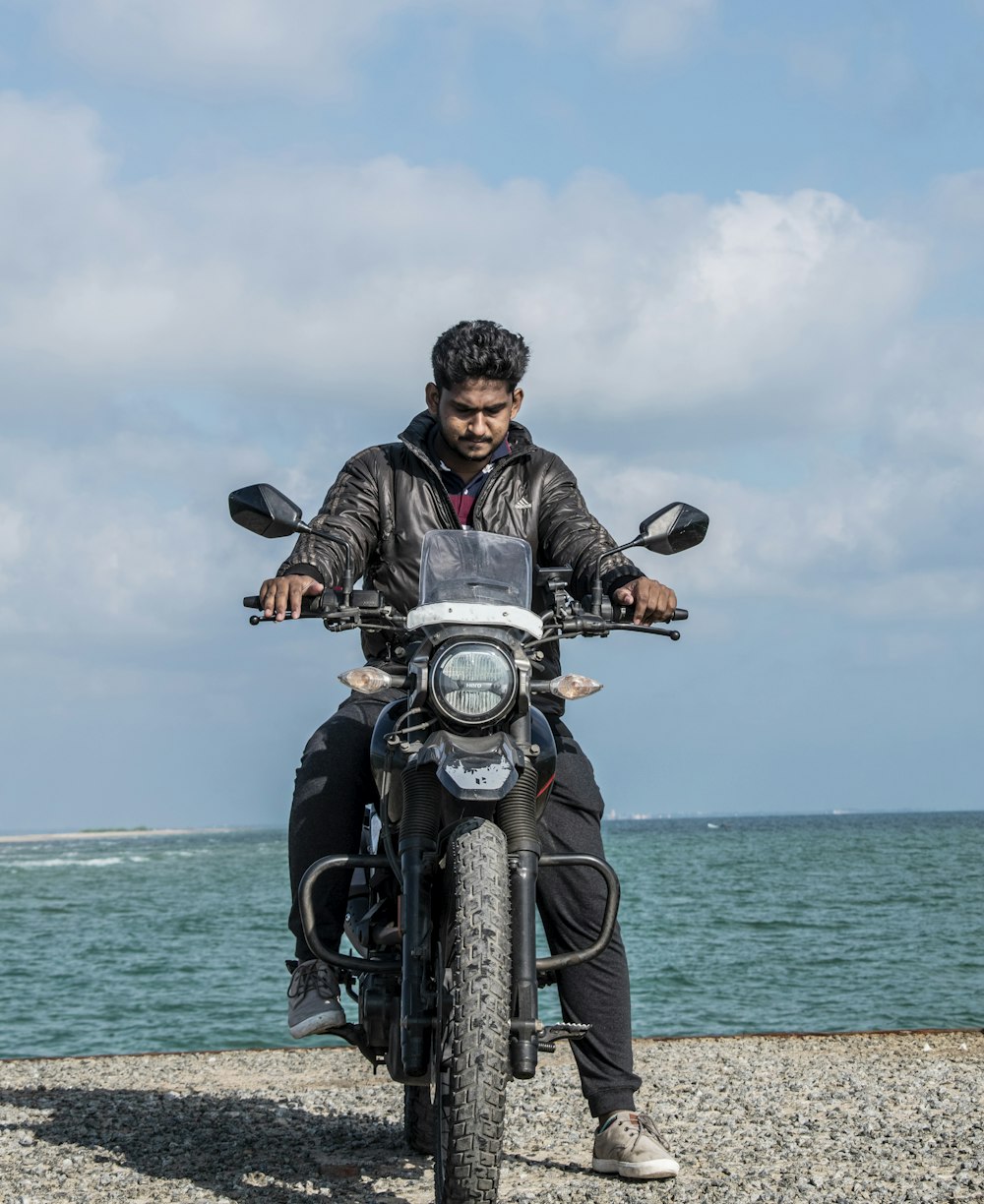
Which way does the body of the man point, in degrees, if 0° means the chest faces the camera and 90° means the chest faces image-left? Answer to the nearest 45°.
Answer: approximately 0°
